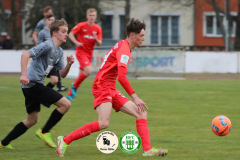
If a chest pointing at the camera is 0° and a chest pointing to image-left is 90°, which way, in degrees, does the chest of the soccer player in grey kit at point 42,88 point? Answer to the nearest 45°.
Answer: approximately 270°

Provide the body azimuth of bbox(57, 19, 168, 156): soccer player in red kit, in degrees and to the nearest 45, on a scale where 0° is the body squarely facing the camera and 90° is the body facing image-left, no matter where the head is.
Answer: approximately 270°

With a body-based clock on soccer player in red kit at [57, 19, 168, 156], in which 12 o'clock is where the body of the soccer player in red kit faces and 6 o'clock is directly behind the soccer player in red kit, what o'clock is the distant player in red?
The distant player in red is roughly at 9 o'clock from the soccer player in red kit.

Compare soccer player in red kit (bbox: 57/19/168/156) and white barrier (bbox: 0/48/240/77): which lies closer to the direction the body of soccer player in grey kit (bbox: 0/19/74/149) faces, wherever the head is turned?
the soccer player in red kit

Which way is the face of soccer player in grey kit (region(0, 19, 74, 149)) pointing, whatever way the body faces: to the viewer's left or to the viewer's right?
to the viewer's right

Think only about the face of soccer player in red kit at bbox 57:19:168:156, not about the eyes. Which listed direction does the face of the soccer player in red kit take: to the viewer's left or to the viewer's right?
to the viewer's right

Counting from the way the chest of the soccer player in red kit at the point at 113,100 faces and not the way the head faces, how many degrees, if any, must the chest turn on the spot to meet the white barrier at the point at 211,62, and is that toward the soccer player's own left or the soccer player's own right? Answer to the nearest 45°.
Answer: approximately 90° to the soccer player's own left

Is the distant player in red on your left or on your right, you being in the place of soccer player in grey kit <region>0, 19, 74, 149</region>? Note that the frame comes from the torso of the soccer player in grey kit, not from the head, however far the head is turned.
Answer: on your left

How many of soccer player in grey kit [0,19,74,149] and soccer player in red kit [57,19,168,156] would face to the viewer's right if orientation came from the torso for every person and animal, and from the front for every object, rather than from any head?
2

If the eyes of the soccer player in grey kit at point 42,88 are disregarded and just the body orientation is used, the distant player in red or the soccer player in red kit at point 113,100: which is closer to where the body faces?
the soccer player in red kit
